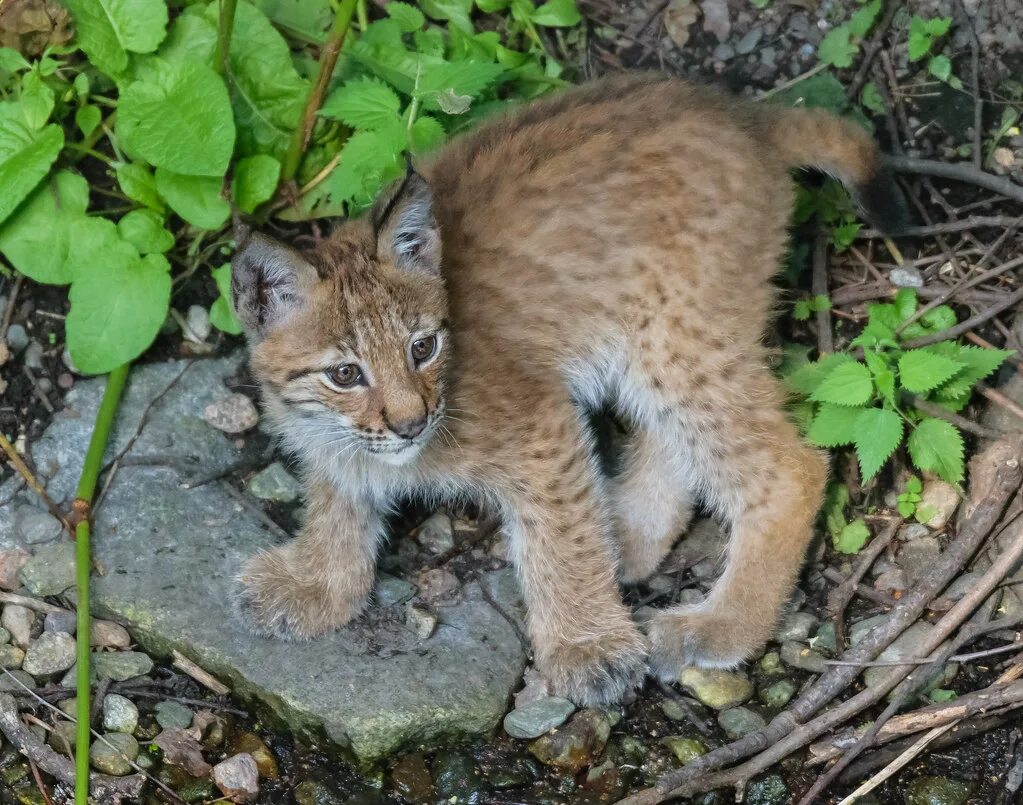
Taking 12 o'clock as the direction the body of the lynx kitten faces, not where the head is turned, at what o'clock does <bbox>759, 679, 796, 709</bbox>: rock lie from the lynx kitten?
The rock is roughly at 9 o'clock from the lynx kitten.

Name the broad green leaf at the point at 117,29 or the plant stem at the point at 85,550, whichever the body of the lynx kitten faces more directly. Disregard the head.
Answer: the plant stem

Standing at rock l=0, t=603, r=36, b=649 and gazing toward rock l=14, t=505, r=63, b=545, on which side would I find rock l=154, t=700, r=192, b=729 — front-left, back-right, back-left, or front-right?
back-right

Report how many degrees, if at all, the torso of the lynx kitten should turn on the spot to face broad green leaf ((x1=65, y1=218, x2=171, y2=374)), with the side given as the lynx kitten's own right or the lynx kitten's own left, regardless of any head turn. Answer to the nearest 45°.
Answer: approximately 45° to the lynx kitten's own right

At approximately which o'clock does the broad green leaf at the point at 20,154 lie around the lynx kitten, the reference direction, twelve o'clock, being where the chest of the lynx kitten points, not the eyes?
The broad green leaf is roughly at 2 o'clock from the lynx kitten.

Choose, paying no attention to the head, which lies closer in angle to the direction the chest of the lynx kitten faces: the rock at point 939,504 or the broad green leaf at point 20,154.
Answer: the broad green leaf

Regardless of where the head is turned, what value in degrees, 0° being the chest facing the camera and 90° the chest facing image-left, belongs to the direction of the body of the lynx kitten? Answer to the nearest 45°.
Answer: approximately 45°

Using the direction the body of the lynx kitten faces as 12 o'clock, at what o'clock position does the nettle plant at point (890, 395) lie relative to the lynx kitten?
The nettle plant is roughly at 7 o'clock from the lynx kitten.

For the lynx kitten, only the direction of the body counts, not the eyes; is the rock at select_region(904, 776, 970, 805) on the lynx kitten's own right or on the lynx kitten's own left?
on the lynx kitten's own left

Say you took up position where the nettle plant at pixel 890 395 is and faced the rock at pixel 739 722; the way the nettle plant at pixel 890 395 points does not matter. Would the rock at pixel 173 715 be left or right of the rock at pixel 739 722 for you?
right

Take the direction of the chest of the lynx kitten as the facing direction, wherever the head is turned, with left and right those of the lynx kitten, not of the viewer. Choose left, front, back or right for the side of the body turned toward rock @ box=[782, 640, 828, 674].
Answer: left

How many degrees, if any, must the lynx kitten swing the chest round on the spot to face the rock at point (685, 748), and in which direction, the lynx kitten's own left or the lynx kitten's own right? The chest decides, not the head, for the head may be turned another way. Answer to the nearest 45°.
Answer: approximately 90° to the lynx kitten's own left

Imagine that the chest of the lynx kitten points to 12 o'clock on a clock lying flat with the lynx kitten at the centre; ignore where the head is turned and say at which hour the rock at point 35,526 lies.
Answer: The rock is roughly at 1 o'clock from the lynx kitten.
